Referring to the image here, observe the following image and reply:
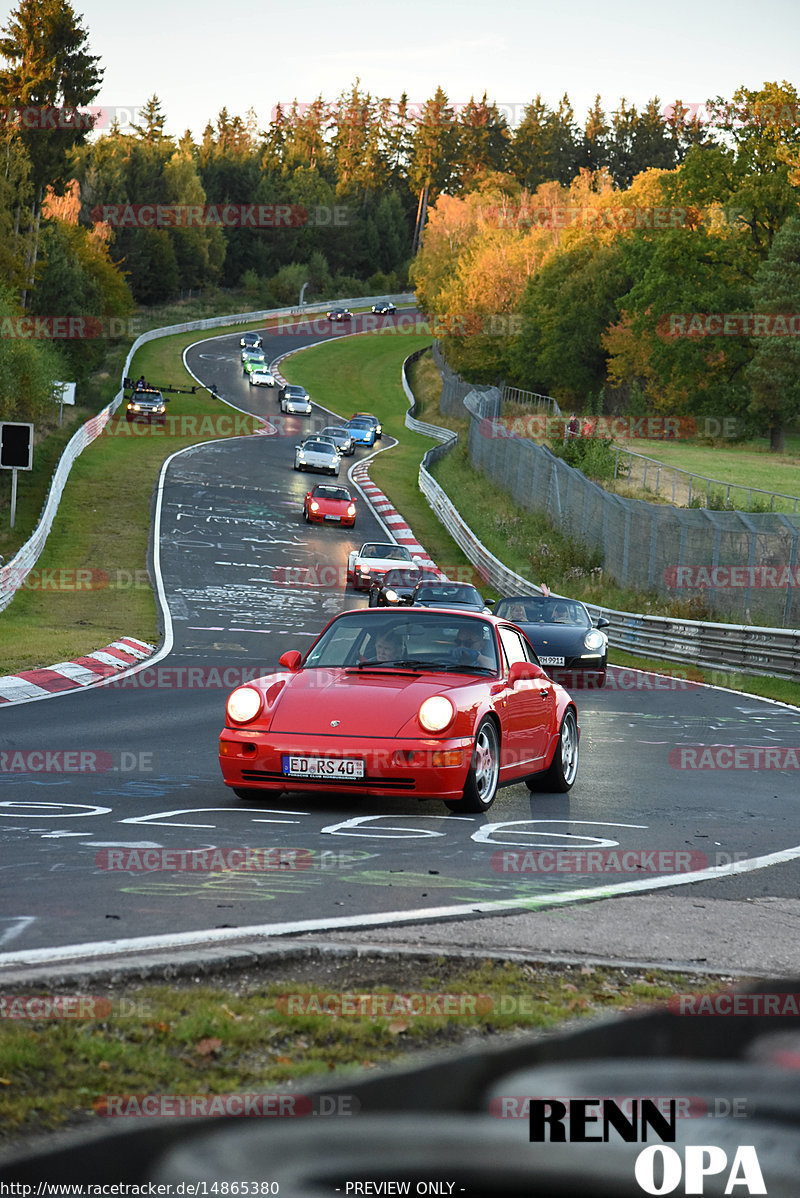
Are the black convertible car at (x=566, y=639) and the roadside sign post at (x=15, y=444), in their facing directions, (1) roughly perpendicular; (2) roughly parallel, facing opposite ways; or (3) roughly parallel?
roughly parallel

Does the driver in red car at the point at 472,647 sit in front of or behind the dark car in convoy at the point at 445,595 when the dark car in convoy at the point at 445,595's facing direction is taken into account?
in front

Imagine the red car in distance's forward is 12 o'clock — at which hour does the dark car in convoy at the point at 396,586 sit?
The dark car in convoy is roughly at 12 o'clock from the red car in distance.

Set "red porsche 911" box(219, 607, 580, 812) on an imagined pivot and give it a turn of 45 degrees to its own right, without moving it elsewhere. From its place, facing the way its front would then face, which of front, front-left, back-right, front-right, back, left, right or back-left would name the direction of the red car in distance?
right

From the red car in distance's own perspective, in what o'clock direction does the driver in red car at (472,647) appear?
The driver in red car is roughly at 12 o'clock from the red car in distance.

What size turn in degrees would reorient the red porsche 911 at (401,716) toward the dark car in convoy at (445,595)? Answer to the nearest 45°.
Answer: approximately 135° to its right

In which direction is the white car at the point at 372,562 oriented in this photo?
toward the camera

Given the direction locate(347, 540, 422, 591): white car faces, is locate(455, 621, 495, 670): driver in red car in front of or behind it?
in front

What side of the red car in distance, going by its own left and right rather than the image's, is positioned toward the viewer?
front

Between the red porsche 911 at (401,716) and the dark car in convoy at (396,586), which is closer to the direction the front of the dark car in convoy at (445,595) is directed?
the red porsche 911

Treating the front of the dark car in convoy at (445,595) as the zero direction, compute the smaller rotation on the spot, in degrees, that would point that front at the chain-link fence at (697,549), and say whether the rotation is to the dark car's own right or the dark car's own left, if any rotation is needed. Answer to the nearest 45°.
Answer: approximately 135° to the dark car's own left

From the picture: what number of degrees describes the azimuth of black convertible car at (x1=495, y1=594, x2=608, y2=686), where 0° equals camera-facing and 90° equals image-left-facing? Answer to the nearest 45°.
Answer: approximately 0°

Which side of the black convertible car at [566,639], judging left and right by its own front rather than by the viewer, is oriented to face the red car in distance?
back

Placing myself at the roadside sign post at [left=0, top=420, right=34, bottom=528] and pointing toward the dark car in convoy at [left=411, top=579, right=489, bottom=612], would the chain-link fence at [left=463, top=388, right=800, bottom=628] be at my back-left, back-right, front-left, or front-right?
front-left
